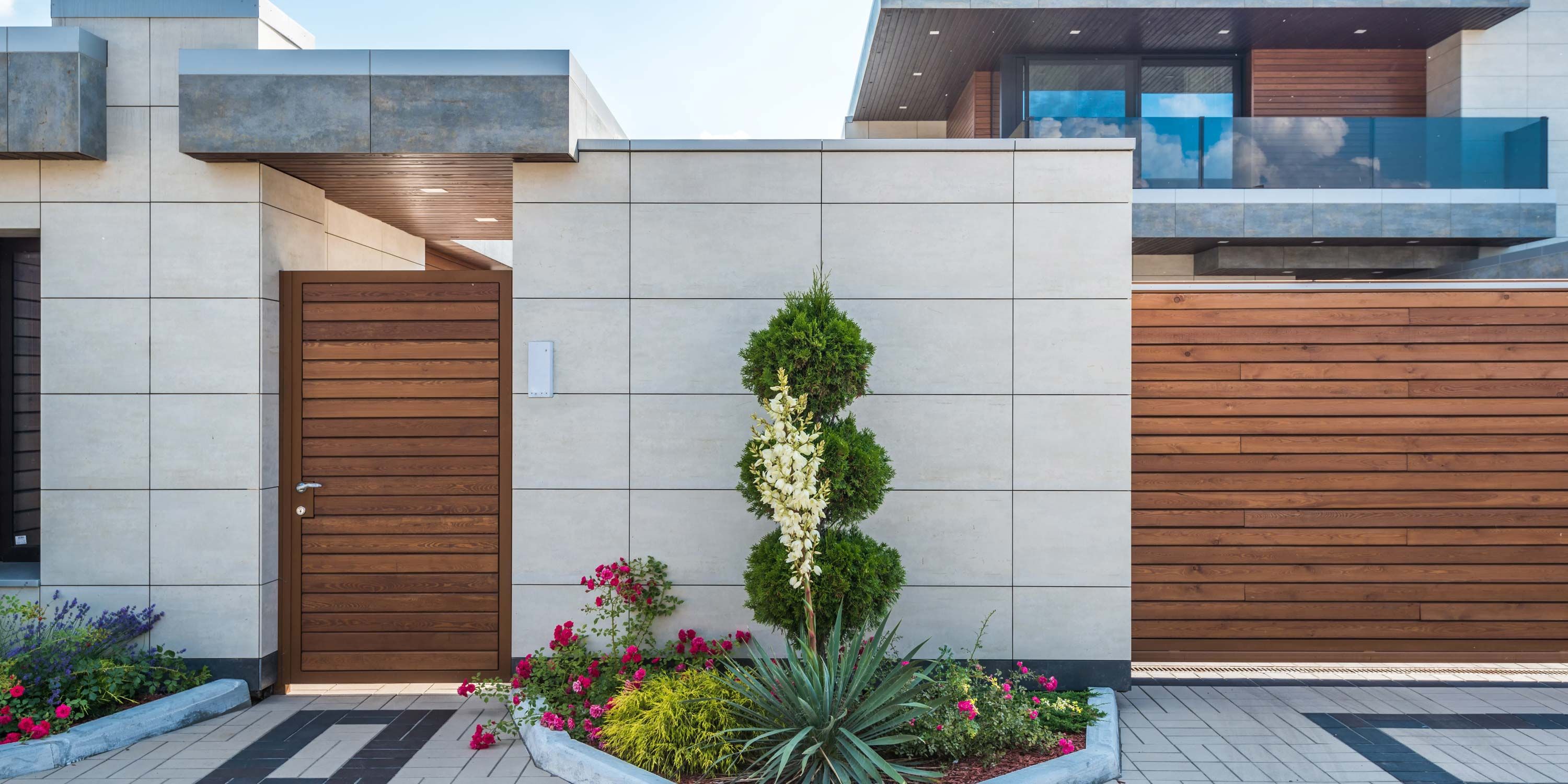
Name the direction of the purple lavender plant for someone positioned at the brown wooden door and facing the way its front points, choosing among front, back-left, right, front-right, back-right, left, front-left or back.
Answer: right

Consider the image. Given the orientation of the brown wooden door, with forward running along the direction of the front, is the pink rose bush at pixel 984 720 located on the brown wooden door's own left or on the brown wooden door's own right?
on the brown wooden door's own left

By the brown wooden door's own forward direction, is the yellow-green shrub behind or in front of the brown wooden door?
in front

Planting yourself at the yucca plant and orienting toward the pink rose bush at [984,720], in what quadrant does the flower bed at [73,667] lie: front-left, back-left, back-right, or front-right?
back-left

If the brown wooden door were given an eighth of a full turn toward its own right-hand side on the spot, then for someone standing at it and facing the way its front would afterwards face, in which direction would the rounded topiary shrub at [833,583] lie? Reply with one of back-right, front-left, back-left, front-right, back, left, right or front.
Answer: left

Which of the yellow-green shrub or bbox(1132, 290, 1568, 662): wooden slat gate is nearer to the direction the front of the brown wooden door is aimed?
the yellow-green shrub

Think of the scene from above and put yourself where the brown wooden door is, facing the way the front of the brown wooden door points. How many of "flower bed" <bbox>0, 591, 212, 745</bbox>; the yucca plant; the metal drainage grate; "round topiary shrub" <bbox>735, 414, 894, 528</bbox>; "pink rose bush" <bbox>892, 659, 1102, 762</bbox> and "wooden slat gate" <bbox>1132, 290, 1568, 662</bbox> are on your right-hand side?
1

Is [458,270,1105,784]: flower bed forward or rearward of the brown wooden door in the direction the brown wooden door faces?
forward

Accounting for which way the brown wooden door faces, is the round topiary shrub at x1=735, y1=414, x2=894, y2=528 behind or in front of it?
in front

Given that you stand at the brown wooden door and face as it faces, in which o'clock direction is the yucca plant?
The yucca plant is roughly at 11 o'clock from the brown wooden door.

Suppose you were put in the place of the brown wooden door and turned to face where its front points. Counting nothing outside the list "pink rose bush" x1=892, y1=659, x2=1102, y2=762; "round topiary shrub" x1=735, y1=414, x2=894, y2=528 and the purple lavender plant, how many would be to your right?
1

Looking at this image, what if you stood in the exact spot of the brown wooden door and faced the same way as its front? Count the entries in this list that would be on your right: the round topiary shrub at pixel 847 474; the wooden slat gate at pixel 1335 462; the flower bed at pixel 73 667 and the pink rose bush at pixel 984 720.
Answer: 1

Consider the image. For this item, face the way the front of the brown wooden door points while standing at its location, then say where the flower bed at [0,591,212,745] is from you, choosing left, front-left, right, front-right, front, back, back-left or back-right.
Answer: right

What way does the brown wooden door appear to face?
toward the camera

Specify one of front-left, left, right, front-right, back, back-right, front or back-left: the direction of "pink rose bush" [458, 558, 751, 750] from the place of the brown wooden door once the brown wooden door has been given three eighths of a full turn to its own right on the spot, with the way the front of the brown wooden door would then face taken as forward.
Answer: back

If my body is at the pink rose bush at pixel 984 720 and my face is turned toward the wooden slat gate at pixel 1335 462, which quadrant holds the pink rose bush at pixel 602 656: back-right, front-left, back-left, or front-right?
back-left
